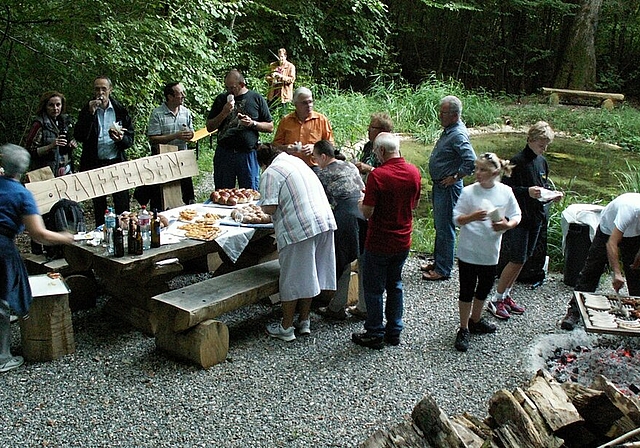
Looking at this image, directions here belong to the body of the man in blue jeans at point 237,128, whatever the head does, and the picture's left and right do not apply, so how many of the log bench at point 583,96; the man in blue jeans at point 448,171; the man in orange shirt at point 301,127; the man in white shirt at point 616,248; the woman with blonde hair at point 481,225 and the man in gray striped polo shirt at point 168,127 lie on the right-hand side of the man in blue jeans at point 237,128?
1

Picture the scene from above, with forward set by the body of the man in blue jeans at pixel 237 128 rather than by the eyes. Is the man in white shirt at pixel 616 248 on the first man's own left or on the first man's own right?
on the first man's own left

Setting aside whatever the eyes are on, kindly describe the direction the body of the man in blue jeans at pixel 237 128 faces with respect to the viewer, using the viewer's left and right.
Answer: facing the viewer

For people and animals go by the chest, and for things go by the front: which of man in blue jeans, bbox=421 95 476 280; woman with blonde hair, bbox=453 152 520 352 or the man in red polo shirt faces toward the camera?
the woman with blonde hair

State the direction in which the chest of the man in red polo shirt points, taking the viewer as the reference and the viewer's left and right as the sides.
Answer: facing away from the viewer and to the left of the viewer

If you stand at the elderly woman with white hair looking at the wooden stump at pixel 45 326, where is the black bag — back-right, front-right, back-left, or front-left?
front-left

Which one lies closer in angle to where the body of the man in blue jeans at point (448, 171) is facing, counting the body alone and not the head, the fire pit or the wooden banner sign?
the wooden banner sign

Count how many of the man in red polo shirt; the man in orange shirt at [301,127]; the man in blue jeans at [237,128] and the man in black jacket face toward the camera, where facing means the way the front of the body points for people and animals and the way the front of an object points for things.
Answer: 3

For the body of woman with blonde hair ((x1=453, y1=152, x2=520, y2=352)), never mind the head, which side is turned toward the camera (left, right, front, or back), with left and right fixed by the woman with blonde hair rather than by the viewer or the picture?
front

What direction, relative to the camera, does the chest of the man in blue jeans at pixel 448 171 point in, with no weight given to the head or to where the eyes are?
to the viewer's left

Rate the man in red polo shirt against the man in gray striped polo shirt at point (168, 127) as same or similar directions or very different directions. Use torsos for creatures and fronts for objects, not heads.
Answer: very different directions

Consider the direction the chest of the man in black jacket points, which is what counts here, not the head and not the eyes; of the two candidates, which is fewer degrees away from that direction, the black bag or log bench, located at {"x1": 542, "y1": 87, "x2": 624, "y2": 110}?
the black bag

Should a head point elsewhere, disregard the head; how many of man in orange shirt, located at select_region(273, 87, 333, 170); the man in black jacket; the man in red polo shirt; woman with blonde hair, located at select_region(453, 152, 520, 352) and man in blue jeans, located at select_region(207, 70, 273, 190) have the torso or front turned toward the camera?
4

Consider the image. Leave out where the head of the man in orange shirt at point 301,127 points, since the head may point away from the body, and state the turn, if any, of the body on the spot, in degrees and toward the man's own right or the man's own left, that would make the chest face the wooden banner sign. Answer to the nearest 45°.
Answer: approximately 90° to the man's own right

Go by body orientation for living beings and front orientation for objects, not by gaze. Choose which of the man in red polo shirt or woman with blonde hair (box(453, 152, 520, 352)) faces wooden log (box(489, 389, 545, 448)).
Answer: the woman with blonde hair
